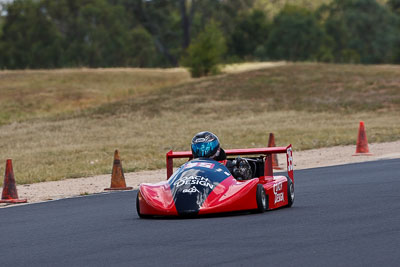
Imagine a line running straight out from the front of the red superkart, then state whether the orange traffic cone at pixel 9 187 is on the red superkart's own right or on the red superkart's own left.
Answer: on the red superkart's own right

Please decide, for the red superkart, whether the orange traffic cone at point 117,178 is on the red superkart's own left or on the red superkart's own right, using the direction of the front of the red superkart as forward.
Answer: on the red superkart's own right

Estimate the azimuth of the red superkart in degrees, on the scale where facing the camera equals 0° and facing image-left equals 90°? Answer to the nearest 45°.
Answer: approximately 45°
